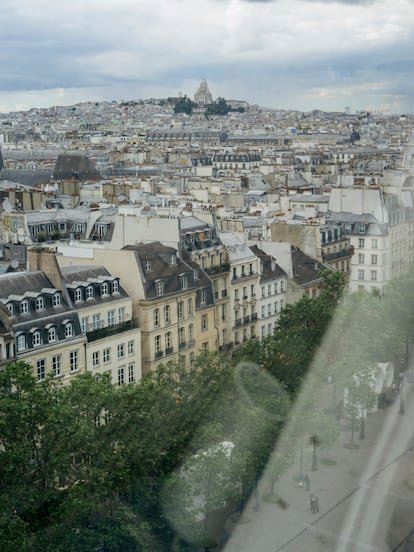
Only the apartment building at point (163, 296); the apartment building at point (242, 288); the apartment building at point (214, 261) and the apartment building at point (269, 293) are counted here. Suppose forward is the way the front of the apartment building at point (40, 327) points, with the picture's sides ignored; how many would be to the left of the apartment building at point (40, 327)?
4

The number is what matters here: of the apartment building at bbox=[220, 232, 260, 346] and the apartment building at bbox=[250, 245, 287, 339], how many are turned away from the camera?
0

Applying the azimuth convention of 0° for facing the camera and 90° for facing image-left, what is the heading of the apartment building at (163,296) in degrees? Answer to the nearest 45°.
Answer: approximately 315°

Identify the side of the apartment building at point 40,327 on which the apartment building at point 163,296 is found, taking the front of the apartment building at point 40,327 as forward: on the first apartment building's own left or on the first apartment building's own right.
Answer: on the first apartment building's own left

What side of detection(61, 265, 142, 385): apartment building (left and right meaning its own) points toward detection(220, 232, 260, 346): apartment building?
left

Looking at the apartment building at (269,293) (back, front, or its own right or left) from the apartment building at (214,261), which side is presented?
right

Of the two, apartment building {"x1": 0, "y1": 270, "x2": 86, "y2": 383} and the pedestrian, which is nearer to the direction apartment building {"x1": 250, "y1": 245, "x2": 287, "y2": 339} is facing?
the pedestrian

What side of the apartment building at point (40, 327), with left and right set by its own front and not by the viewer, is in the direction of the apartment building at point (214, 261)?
left

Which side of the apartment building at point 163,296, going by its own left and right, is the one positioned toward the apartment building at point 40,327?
right

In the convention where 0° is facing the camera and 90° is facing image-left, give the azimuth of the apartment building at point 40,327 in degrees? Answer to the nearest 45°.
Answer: approximately 315°
